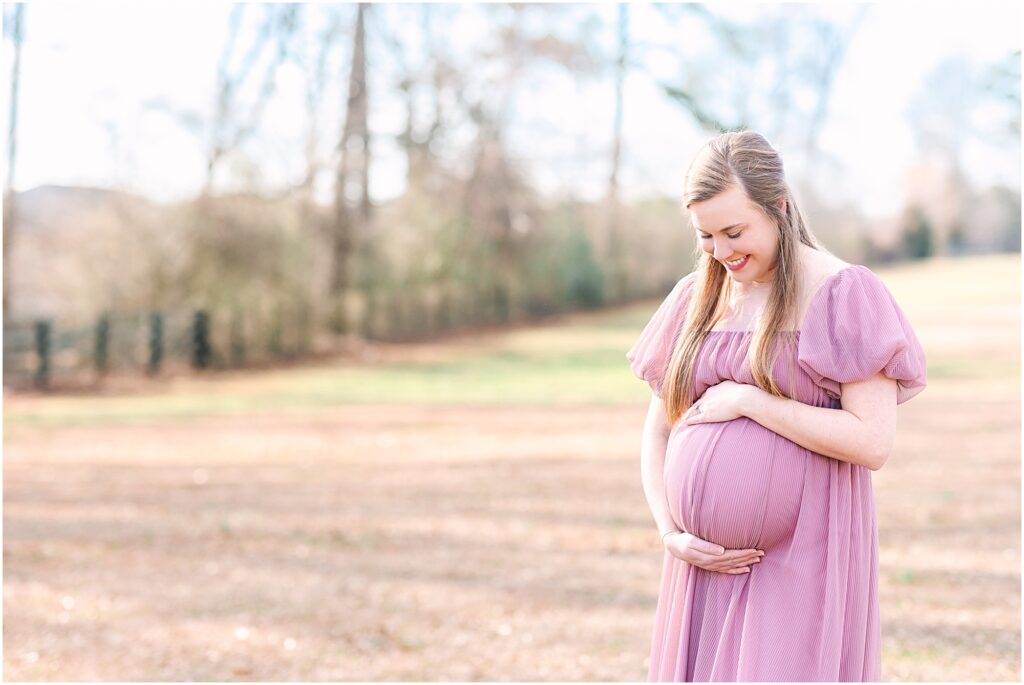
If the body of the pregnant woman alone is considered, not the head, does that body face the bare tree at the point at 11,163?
no

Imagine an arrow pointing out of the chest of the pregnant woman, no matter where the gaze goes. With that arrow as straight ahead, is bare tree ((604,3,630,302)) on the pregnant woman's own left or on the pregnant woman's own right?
on the pregnant woman's own right

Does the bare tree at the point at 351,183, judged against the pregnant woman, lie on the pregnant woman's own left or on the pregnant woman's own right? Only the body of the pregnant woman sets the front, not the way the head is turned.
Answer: on the pregnant woman's own right

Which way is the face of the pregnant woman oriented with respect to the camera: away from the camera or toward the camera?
toward the camera

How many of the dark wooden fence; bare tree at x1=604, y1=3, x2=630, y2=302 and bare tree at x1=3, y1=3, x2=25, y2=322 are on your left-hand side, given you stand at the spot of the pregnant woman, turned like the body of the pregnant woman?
0

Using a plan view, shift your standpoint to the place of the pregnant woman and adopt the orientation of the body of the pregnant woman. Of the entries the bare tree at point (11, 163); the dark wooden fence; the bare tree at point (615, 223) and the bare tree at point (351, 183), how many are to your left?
0

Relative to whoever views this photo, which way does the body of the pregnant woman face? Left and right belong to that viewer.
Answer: facing the viewer and to the left of the viewer

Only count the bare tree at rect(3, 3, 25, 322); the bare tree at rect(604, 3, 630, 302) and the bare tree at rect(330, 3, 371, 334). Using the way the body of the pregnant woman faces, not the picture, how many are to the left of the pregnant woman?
0

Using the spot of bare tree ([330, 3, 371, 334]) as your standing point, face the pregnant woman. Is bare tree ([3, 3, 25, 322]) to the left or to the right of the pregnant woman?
right

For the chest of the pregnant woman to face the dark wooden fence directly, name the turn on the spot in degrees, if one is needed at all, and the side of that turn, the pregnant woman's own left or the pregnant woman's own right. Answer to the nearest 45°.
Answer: approximately 90° to the pregnant woman's own right

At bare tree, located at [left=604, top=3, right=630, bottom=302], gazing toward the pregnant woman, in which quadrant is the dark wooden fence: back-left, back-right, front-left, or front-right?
front-right
